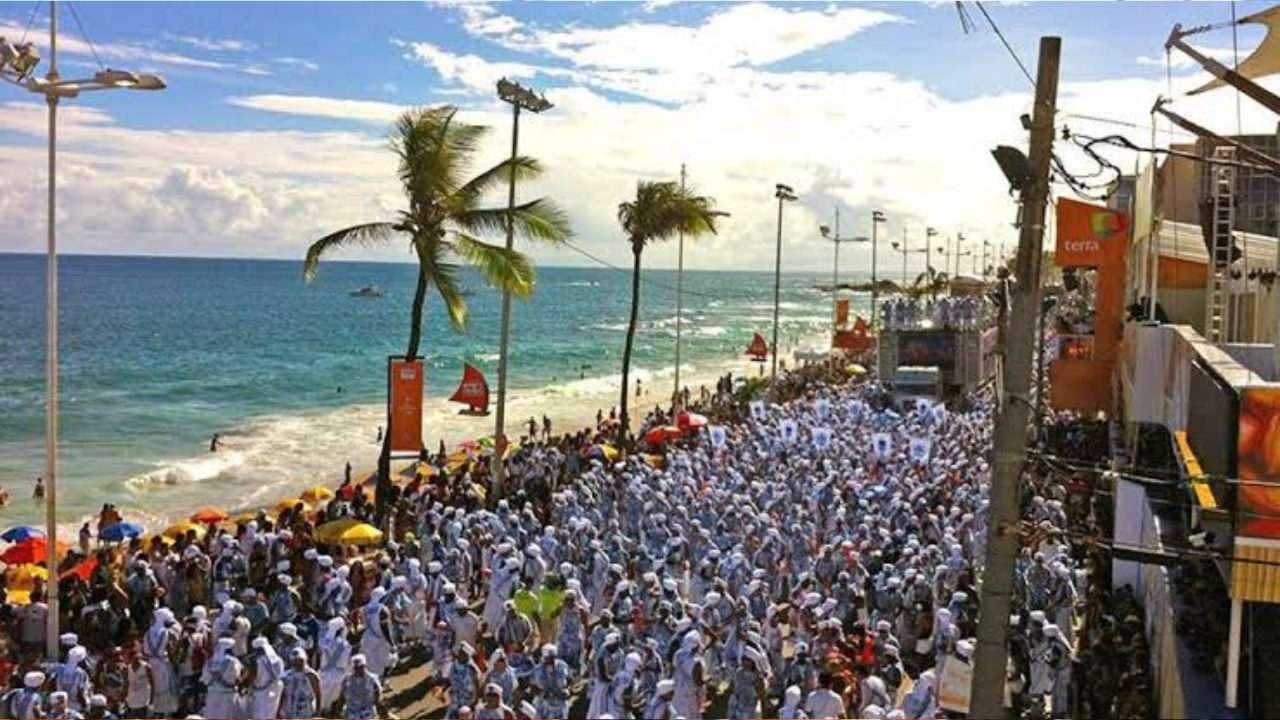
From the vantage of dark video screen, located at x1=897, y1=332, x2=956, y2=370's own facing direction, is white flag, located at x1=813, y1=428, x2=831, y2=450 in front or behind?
in front

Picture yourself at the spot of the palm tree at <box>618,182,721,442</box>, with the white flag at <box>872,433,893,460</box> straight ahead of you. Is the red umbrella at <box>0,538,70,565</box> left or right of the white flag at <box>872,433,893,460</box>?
right

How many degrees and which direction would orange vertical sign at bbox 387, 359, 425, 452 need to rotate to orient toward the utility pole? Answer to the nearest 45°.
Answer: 0° — it already faces it

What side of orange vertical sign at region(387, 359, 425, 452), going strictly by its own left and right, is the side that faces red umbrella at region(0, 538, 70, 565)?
right

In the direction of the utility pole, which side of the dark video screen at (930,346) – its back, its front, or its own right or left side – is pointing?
front

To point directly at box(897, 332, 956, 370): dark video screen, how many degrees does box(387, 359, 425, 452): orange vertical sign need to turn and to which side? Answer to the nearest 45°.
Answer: approximately 135° to its left

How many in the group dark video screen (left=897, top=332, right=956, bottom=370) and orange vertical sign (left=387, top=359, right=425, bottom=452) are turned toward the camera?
2

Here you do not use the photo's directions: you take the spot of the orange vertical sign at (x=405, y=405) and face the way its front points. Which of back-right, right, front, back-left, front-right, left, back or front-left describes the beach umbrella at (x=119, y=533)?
right

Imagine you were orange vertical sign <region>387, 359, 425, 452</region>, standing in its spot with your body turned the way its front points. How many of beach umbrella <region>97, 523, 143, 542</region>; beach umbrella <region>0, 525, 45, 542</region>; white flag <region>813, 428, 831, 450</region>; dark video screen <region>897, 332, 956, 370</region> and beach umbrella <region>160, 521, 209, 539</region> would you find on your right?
3

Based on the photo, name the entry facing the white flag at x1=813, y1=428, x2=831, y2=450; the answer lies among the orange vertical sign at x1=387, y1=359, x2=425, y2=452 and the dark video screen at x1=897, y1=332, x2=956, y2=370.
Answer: the dark video screen

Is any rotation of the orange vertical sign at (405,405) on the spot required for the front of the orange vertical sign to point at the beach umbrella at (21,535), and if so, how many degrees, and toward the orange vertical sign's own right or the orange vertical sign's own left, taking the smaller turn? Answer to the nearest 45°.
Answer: approximately 90° to the orange vertical sign's own right

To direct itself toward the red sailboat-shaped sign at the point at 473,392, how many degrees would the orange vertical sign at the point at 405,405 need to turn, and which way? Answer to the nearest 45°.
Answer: approximately 180°
